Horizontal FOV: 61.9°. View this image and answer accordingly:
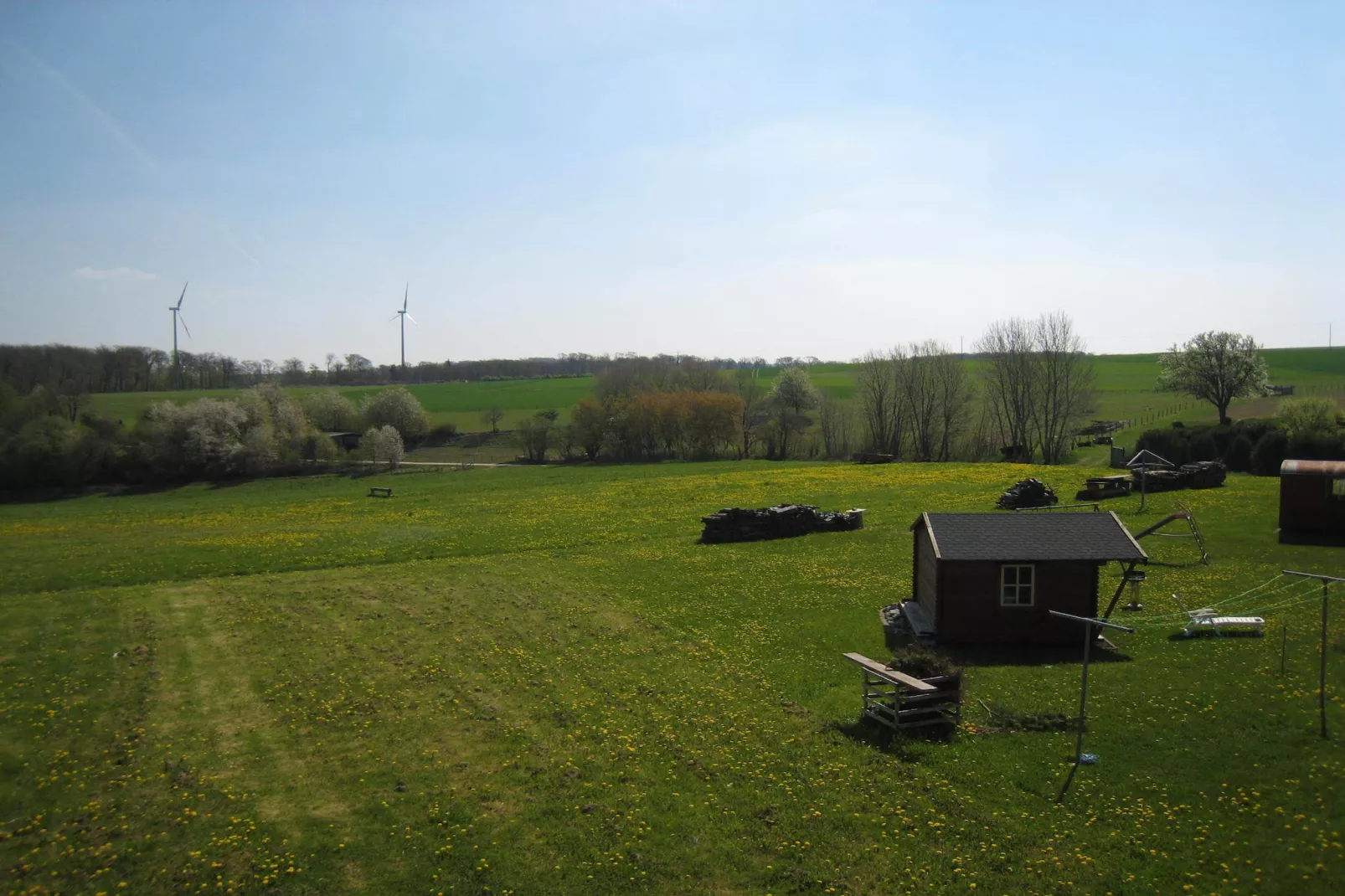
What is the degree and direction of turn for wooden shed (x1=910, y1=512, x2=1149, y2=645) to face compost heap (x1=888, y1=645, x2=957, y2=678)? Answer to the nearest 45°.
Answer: approximately 90° to its right

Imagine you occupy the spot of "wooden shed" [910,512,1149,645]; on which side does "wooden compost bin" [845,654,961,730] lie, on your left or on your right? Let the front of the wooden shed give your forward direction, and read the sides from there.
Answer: on your right

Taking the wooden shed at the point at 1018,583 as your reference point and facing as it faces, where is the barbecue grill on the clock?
The barbecue grill is roughly at 10 o'clock from the wooden shed.

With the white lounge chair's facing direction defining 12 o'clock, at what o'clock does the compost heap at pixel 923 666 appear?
The compost heap is roughly at 4 o'clock from the white lounge chair.

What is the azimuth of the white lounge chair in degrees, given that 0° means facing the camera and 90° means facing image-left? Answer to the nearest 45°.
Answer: approximately 270°

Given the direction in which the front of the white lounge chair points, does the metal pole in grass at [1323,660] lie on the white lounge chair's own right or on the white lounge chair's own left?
on the white lounge chair's own right
